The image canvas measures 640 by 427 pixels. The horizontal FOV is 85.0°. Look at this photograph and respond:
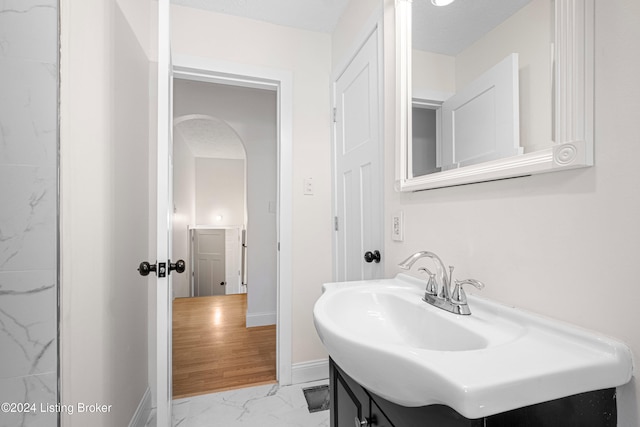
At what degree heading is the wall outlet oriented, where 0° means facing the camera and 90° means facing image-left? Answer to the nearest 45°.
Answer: approximately 45°

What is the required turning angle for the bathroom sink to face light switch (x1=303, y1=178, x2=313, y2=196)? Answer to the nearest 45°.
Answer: approximately 90° to its right

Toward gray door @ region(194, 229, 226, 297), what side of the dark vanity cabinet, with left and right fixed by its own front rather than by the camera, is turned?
right

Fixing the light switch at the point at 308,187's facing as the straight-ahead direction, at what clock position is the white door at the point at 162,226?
The white door is roughly at 1 o'clock from the light switch.

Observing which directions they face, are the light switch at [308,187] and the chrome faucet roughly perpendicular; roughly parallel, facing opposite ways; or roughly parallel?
roughly perpendicular

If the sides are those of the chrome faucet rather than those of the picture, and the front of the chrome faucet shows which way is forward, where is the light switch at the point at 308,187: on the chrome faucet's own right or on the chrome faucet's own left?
on the chrome faucet's own right

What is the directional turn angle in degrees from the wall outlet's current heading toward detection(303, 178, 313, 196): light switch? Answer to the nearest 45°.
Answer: approximately 90° to its right

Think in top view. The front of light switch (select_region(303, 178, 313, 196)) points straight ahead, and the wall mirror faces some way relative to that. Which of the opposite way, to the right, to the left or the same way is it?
to the right

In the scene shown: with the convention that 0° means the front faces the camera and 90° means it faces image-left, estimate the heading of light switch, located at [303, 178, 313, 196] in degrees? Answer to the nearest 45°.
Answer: approximately 0°
